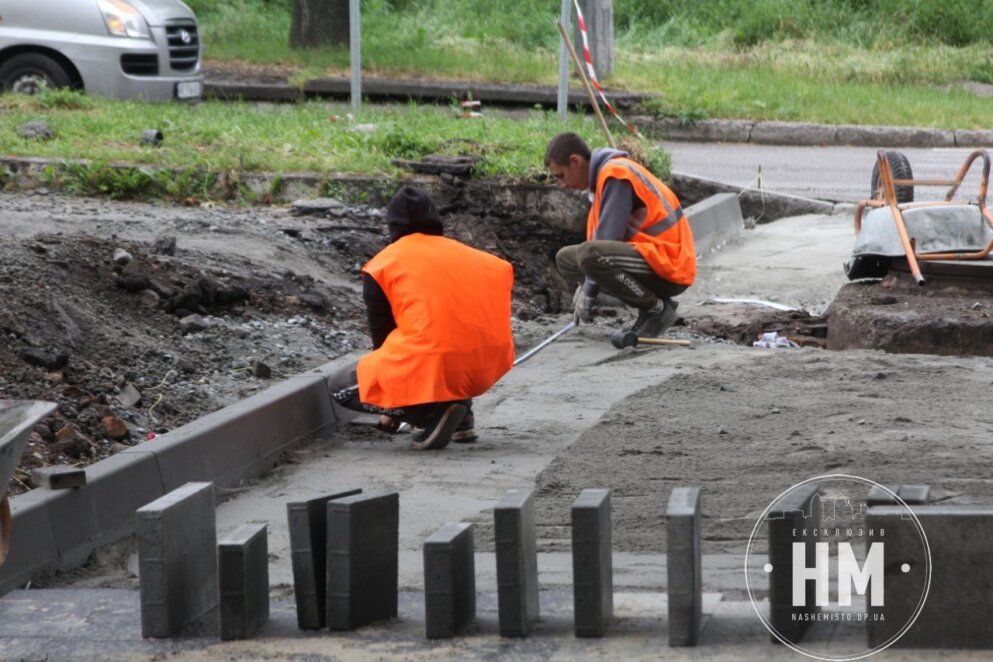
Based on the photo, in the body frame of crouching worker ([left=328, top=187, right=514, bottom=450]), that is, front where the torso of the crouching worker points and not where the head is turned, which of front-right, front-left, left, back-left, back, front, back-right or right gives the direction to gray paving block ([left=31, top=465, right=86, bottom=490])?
left

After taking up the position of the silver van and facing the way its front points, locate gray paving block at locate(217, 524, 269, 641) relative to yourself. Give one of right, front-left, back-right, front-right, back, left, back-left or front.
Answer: front-right

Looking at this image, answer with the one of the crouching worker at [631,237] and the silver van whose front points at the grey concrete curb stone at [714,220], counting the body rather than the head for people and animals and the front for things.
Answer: the silver van

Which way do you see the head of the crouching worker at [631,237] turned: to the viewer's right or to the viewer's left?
to the viewer's left

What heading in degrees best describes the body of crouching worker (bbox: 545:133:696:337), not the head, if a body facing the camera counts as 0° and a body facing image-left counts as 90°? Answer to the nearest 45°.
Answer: approximately 90°

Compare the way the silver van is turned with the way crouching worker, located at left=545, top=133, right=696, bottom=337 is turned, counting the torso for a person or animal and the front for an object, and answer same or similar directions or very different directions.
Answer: very different directions

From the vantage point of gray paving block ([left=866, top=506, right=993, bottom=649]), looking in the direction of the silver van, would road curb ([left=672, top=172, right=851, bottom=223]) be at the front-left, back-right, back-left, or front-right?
front-right

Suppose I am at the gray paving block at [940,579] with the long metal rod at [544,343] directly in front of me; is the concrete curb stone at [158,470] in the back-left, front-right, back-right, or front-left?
front-left

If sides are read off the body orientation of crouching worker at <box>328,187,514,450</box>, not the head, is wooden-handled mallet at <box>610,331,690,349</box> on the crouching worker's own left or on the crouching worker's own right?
on the crouching worker's own right

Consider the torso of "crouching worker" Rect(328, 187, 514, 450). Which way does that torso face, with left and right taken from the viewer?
facing away from the viewer and to the left of the viewer

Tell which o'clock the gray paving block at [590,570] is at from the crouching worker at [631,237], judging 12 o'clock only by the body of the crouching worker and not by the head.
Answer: The gray paving block is roughly at 9 o'clock from the crouching worker.

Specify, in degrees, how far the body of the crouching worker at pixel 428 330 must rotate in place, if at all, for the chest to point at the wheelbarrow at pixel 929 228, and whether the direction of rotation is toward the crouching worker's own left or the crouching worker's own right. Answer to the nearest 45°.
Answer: approximately 90° to the crouching worker's own right

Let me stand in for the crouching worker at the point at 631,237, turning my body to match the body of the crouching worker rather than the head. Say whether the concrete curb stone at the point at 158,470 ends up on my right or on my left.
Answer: on my left

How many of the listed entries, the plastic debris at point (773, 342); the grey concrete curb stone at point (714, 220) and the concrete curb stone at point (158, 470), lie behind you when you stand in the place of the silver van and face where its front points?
0

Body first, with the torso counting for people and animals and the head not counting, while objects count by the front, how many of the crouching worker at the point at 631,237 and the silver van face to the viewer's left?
1

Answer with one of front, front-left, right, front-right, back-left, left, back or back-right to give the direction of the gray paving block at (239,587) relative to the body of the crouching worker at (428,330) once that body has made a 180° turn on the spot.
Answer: front-right

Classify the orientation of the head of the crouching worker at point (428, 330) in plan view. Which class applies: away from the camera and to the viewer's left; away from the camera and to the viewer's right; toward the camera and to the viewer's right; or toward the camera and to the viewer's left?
away from the camera and to the viewer's left
